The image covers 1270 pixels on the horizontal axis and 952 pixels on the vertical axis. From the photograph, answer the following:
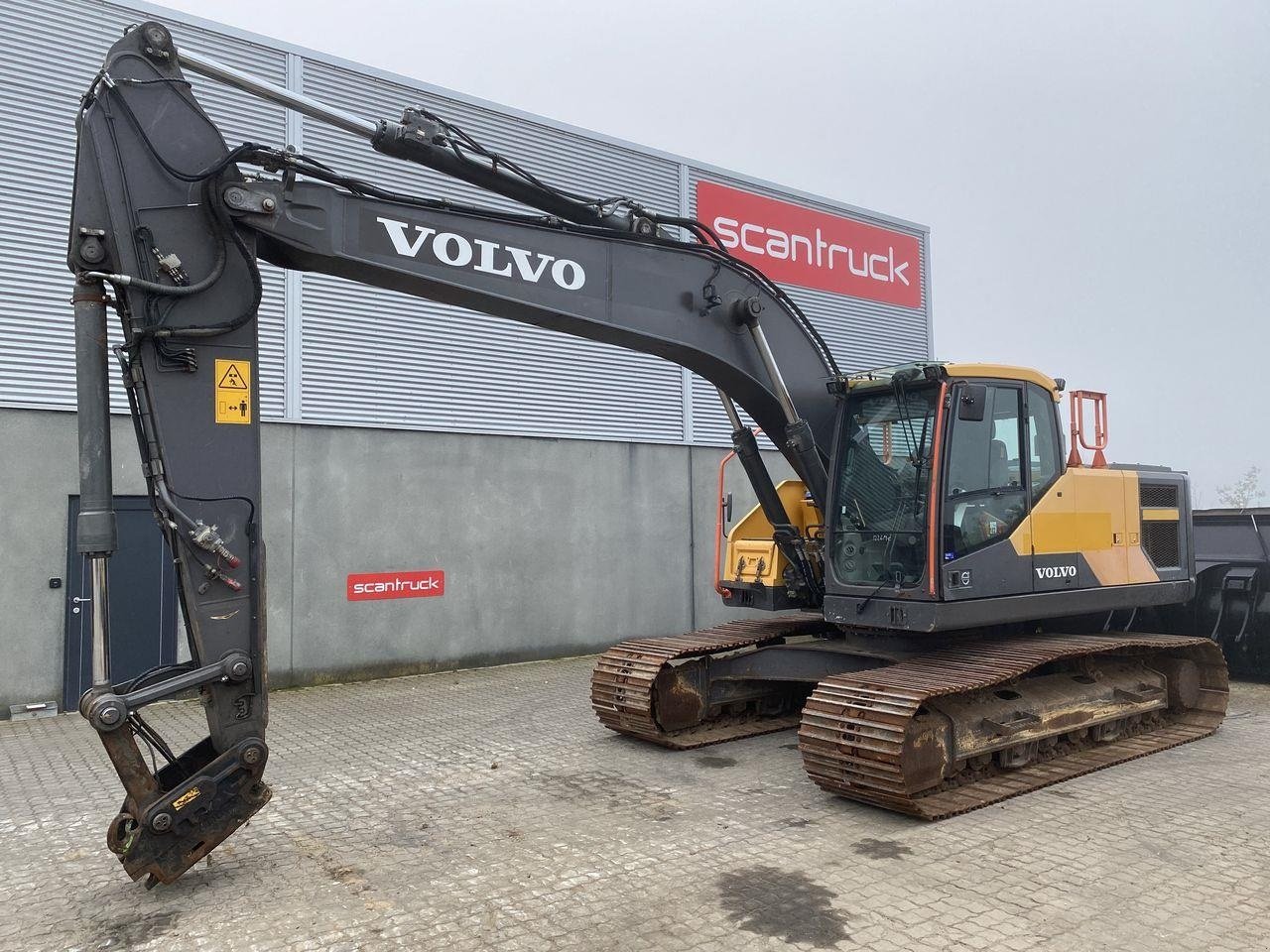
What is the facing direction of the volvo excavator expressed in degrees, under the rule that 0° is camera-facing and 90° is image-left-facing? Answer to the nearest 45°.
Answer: approximately 45°

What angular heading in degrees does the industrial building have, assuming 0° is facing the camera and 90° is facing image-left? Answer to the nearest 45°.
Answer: approximately 315°

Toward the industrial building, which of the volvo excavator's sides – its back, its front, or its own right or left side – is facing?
right

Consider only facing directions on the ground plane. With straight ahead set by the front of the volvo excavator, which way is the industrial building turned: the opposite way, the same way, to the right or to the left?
to the left
